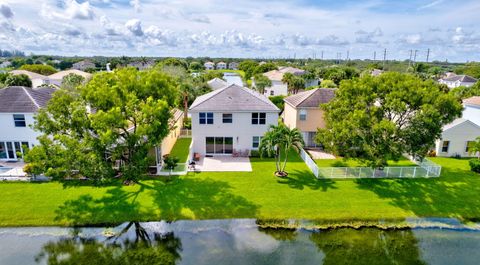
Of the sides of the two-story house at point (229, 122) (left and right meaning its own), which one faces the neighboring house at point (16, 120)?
left

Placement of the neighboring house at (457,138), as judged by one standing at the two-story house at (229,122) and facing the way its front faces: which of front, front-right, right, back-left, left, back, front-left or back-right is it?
right

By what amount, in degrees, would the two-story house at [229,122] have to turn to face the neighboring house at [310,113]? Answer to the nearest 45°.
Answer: approximately 90° to its right

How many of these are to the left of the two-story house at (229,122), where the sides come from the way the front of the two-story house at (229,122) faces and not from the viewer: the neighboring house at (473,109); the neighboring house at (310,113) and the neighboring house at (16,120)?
1

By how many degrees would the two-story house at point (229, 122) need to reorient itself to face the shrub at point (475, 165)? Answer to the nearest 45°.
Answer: approximately 90° to its right

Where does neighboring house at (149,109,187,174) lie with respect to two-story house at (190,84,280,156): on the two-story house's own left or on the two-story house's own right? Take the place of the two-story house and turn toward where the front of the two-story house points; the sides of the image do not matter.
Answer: on the two-story house's own left

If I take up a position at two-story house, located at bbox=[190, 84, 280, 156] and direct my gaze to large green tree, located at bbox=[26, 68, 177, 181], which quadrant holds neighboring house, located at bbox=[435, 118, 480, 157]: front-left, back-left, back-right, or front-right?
back-left

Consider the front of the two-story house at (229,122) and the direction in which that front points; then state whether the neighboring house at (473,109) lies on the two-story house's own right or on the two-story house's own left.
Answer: on the two-story house's own right

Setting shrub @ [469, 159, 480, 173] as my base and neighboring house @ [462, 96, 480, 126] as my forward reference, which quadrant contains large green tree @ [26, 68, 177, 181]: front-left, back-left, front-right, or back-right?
back-left

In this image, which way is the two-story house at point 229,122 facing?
away from the camera

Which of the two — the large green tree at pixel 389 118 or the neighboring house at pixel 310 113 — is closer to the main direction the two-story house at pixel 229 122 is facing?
the neighboring house

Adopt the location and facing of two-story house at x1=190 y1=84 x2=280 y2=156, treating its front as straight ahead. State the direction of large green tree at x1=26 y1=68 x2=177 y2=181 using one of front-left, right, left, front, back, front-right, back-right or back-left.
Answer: back-left
